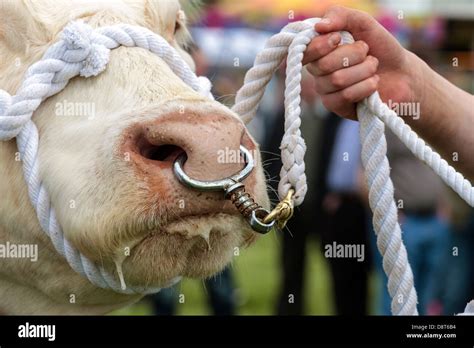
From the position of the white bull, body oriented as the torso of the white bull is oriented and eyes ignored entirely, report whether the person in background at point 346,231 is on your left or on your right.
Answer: on your left

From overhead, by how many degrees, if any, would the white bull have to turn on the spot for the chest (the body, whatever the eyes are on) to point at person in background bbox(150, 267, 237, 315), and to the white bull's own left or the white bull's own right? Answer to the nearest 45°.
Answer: approximately 135° to the white bull's own left

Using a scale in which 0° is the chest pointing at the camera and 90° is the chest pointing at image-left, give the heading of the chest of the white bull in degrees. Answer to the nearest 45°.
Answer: approximately 315°
